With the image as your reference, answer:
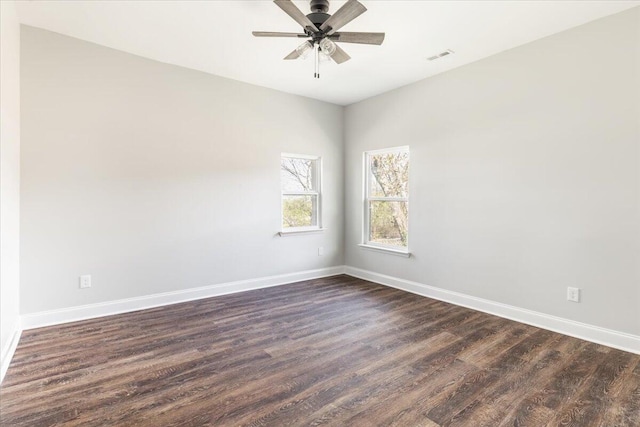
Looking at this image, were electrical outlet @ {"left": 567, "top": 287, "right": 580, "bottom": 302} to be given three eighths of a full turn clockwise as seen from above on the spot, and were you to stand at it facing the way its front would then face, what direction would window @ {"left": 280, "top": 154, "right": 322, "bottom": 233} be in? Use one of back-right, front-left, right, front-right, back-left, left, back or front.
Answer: front-left

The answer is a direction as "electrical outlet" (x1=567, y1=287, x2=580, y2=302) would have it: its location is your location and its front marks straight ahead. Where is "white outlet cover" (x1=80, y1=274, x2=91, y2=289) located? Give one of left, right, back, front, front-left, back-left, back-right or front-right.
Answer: front-right

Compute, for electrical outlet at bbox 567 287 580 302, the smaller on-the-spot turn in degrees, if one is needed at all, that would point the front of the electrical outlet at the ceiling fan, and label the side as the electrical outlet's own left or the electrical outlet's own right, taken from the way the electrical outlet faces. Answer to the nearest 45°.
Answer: approximately 45° to the electrical outlet's own right

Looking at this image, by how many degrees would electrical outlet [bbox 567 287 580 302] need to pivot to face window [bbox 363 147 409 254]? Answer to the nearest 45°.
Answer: approximately 90° to its right

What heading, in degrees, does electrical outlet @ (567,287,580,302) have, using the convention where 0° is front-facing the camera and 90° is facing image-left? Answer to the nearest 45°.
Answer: approximately 0°
